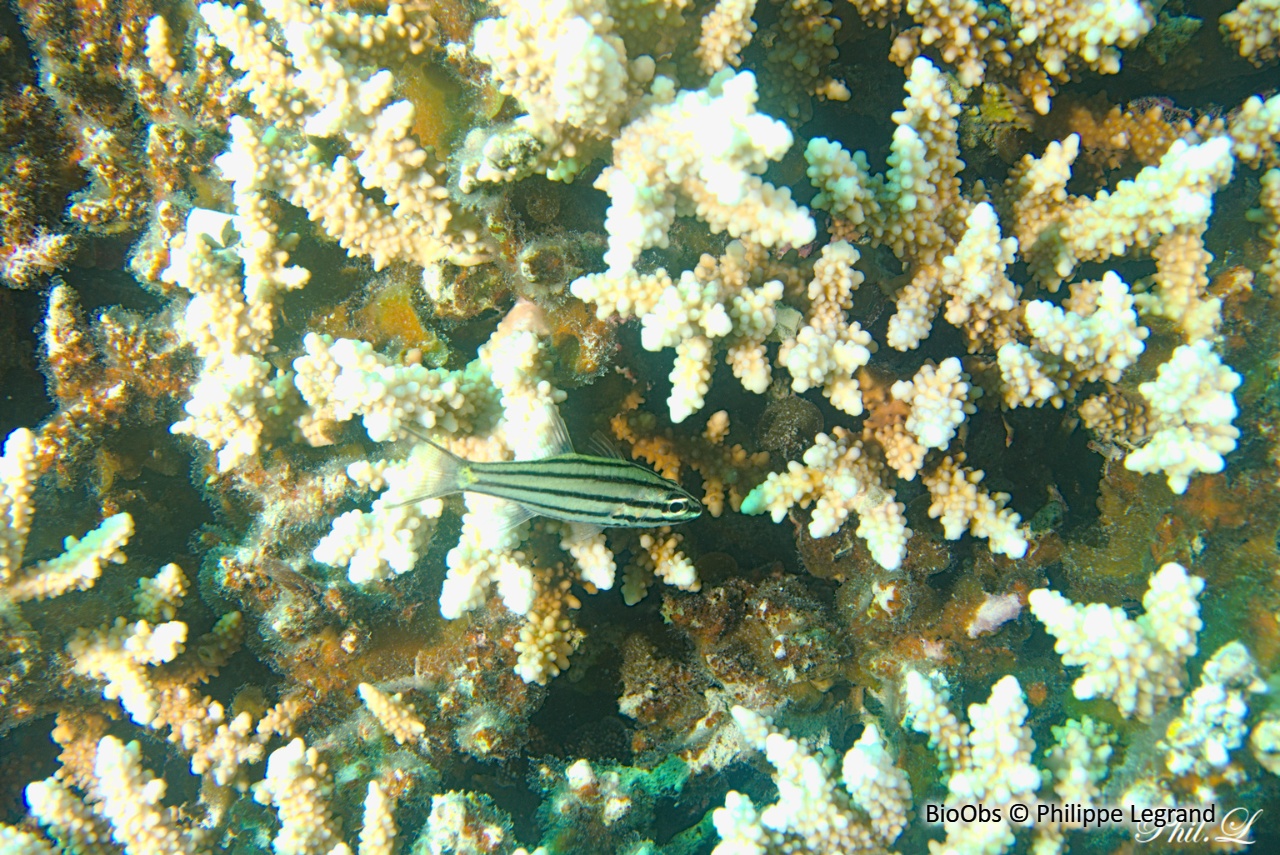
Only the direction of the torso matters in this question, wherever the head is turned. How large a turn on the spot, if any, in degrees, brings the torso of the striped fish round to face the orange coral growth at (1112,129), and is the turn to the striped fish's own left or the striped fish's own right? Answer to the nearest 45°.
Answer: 0° — it already faces it

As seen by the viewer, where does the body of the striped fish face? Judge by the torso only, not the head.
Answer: to the viewer's right
